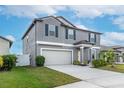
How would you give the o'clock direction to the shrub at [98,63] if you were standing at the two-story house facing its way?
The shrub is roughly at 11 o'clock from the two-story house.

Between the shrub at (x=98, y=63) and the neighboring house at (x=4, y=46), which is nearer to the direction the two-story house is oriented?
the shrub

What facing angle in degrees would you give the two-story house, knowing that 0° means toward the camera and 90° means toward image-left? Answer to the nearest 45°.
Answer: approximately 315°

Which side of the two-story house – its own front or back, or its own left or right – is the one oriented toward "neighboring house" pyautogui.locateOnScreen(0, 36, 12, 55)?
right

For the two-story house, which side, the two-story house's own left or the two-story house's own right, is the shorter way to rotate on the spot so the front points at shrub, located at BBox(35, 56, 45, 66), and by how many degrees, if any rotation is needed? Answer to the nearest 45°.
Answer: approximately 90° to the two-story house's own right

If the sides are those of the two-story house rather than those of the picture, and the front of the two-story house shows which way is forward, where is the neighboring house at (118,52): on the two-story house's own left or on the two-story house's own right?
on the two-story house's own left
